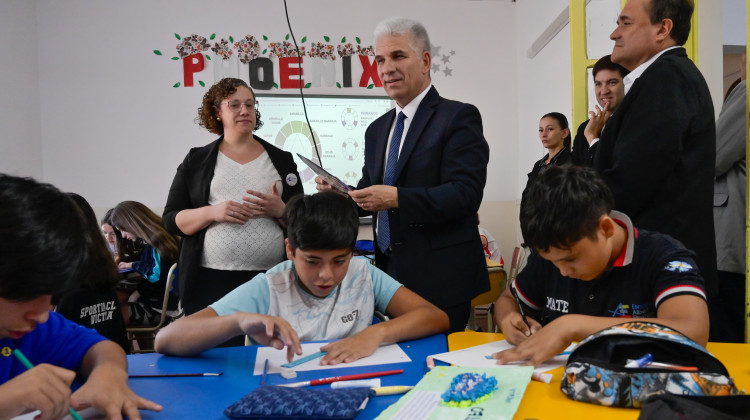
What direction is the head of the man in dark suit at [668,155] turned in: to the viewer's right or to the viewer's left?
to the viewer's left

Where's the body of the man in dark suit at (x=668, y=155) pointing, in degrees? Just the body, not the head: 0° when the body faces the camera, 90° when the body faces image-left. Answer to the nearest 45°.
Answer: approximately 90°

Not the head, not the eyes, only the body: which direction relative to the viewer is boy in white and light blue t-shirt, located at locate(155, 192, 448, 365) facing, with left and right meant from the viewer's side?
facing the viewer

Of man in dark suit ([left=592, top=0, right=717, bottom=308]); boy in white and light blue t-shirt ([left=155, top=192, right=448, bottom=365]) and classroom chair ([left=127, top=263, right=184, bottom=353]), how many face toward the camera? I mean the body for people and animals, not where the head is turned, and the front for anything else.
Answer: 1

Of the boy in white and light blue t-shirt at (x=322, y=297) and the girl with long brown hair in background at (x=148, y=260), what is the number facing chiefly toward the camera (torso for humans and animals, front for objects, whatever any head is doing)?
1

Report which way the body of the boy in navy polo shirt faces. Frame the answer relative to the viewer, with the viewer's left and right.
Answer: facing the viewer and to the left of the viewer

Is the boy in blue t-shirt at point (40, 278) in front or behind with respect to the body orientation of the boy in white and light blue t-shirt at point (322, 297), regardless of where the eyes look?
in front

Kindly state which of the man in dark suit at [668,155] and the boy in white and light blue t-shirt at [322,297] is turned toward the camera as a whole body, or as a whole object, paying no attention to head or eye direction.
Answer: the boy in white and light blue t-shirt

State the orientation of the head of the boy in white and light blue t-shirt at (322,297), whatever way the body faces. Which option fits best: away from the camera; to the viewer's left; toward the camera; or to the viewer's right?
toward the camera

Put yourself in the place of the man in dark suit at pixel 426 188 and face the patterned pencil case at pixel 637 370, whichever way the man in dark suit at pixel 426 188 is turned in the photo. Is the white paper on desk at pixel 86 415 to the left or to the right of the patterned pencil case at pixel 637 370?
right

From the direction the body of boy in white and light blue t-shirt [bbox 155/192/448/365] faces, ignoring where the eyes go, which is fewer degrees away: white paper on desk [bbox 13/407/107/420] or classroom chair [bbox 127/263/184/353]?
the white paper on desk

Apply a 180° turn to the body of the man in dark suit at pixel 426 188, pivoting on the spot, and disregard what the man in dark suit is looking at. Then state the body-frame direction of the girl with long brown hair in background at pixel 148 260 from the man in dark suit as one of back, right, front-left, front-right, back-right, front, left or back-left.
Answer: left
